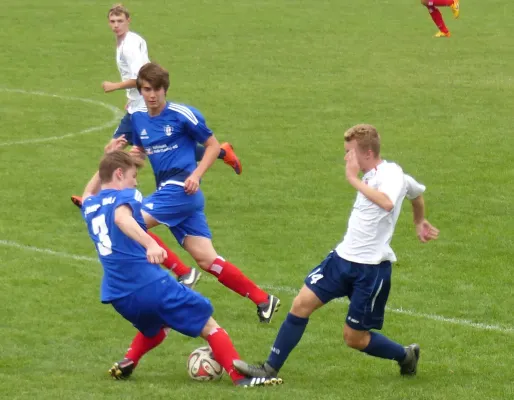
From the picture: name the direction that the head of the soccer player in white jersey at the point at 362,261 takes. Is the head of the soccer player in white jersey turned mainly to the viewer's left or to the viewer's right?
to the viewer's left

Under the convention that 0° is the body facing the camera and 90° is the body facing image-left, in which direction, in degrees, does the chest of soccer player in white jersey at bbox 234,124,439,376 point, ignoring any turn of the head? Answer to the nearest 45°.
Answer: approximately 90°

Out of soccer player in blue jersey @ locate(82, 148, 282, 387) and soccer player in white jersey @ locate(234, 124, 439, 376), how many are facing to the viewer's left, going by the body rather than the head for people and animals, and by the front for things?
1

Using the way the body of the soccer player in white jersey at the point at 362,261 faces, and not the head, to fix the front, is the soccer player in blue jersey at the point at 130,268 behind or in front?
in front

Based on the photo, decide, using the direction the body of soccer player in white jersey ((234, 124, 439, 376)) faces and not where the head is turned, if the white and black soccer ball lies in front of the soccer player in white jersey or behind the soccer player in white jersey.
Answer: in front

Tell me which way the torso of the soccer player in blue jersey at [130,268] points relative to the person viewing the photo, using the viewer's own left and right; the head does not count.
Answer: facing away from the viewer and to the right of the viewer

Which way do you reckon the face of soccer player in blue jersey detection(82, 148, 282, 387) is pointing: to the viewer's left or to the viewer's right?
to the viewer's right
